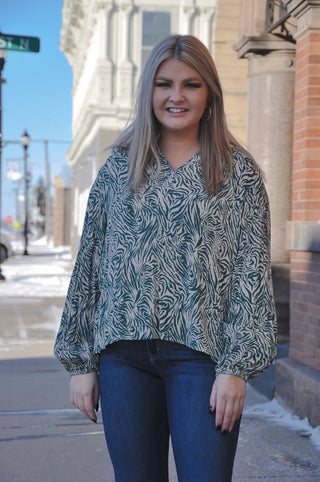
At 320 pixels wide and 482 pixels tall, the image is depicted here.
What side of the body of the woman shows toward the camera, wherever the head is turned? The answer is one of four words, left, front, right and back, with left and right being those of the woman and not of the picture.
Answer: front

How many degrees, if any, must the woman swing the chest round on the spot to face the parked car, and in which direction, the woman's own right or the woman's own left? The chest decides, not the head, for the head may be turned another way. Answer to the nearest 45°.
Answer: approximately 180°

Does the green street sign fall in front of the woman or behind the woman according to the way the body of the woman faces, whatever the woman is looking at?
behind

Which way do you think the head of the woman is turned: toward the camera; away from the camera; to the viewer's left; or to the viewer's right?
toward the camera
